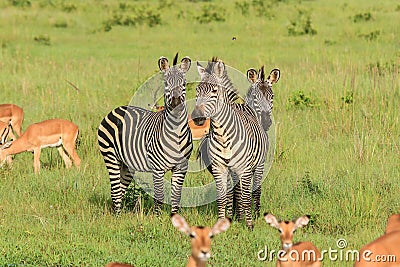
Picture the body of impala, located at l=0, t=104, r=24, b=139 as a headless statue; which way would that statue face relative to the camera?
to the viewer's left

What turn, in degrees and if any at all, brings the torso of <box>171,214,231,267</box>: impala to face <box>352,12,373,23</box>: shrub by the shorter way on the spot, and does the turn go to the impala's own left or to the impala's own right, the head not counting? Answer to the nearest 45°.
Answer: approximately 180°

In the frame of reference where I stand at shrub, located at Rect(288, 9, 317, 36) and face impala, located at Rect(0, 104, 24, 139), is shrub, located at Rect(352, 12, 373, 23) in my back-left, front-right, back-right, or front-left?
back-left

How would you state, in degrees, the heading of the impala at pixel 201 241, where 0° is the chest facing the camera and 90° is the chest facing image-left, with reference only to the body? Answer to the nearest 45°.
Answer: approximately 0°

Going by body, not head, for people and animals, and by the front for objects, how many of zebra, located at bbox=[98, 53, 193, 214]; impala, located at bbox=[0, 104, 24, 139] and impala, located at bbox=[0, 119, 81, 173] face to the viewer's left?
2

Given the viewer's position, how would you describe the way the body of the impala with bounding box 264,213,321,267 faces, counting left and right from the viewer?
facing the viewer and to the left of the viewer

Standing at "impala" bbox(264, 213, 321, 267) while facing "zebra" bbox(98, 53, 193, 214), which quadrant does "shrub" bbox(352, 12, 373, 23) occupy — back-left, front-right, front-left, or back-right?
front-right

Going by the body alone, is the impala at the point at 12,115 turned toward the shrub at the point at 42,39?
no

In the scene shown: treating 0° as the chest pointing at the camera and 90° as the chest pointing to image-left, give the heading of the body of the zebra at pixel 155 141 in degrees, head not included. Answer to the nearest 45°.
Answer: approximately 315°

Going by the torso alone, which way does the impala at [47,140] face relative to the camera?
to the viewer's left
